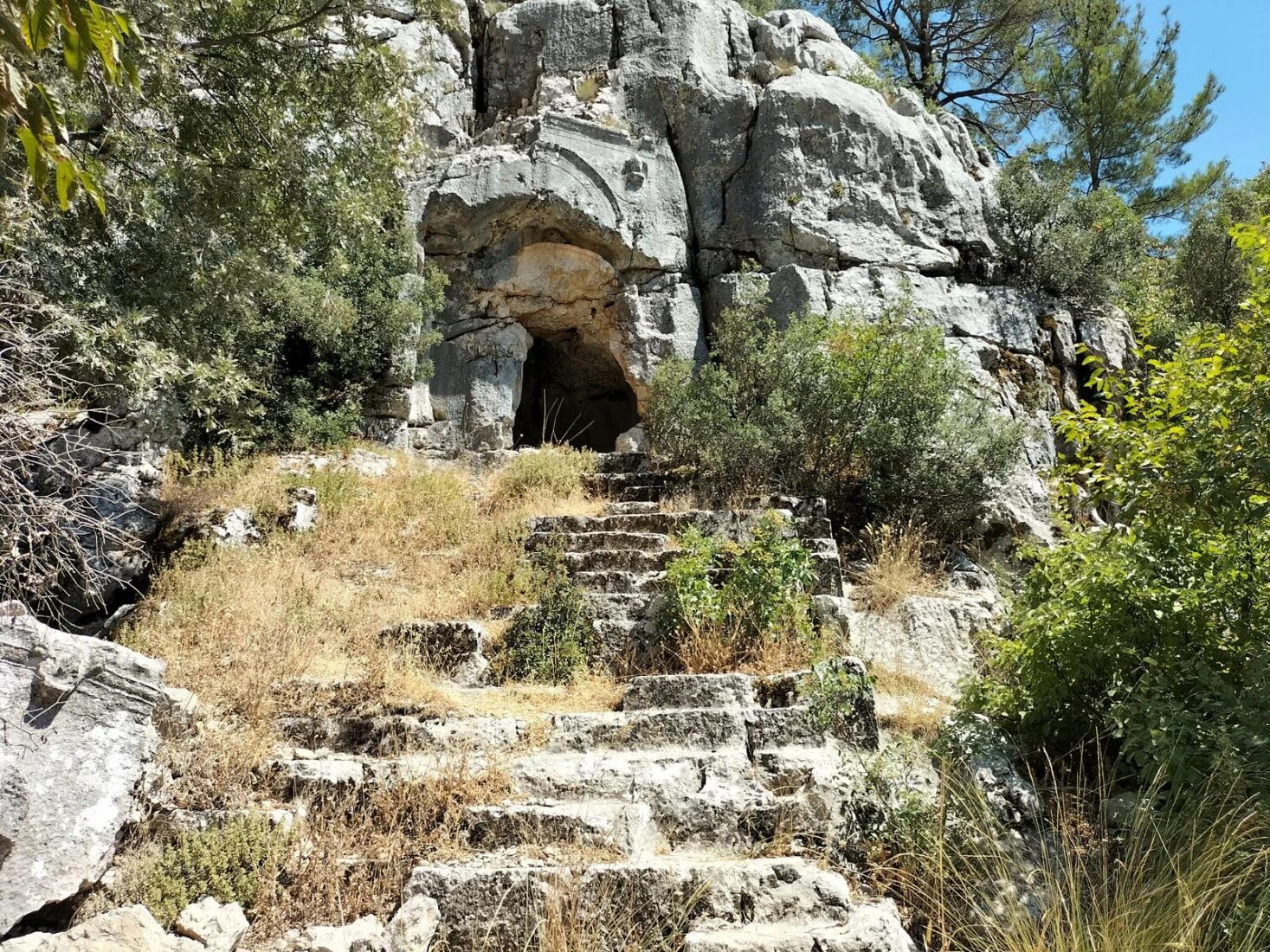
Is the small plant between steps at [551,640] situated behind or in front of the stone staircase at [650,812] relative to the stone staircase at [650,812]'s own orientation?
behind

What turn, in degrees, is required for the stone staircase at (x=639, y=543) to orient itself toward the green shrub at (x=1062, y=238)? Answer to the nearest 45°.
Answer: approximately 135° to its left

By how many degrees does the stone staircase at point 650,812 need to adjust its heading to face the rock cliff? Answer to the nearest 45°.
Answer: approximately 180°

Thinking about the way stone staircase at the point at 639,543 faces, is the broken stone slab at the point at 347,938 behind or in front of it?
in front

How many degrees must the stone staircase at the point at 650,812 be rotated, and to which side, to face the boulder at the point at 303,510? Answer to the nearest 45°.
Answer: approximately 135° to its right

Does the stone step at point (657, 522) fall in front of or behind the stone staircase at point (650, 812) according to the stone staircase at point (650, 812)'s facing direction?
behind

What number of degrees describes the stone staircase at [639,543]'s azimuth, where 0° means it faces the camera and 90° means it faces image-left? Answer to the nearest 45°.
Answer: approximately 0°

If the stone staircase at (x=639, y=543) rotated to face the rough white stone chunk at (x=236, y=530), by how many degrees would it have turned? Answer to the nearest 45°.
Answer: approximately 90° to its right

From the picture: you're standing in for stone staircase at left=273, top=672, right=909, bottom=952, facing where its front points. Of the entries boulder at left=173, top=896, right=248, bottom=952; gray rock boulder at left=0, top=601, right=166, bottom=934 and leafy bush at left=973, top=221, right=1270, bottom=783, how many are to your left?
1

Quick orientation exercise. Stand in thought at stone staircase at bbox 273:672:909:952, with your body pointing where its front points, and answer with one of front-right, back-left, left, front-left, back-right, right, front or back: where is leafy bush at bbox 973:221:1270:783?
left
